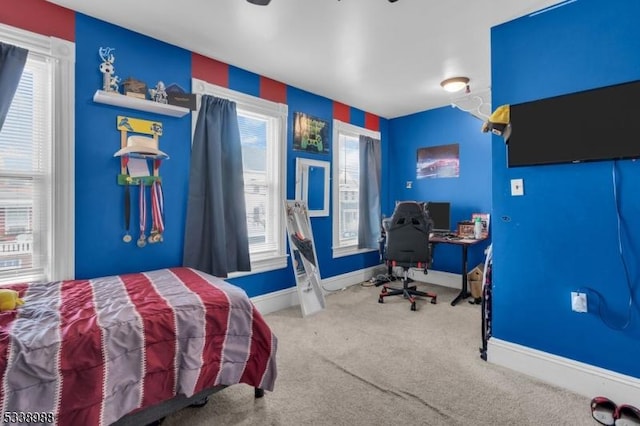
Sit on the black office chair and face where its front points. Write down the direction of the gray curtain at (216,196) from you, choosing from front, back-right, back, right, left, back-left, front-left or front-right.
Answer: back-left

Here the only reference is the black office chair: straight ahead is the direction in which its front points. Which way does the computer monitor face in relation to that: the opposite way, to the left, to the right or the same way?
the opposite way

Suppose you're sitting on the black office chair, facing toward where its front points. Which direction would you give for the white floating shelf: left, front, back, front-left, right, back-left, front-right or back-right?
back-left

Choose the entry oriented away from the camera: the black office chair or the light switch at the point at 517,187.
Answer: the black office chair

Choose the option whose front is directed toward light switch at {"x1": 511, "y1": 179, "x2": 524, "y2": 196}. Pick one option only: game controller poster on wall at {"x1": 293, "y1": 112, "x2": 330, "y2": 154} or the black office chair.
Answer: the game controller poster on wall

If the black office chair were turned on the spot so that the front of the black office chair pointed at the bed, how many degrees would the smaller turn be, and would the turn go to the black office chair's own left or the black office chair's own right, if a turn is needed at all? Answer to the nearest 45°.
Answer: approximately 135° to the black office chair's own left
